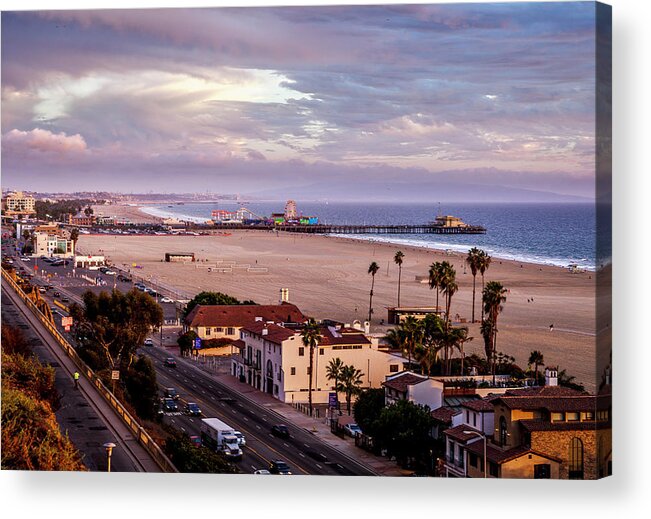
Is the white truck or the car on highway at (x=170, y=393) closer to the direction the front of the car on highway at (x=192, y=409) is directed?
the white truck

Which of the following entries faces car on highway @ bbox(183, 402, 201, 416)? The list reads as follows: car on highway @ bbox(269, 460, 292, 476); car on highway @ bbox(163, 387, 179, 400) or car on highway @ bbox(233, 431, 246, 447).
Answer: car on highway @ bbox(163, 387, 179, 400)

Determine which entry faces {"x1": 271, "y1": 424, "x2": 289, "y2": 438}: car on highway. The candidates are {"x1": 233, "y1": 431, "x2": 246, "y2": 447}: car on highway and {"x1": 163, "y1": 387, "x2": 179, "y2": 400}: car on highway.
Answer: {"x1": 163, "y1": 387, "x2": 179, "y2": 400}: car on highway

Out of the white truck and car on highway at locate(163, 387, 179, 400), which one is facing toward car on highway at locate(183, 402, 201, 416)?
car on highway at locate(163, 387, 179, 400)

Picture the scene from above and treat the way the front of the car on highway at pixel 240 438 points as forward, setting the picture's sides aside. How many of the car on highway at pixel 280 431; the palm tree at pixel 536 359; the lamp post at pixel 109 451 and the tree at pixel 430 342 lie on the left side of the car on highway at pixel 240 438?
3

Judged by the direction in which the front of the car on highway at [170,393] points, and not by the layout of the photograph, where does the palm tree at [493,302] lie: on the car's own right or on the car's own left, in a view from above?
on the car's own left

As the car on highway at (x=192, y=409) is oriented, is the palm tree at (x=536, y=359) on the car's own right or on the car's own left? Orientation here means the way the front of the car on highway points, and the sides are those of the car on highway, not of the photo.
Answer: on the car's own left

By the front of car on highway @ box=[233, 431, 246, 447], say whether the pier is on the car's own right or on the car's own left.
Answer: on the car's own left

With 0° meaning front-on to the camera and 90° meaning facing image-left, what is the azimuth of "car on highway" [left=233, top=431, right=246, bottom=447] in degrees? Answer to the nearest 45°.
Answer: approximately 315°

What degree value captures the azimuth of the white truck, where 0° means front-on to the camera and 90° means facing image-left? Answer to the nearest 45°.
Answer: approximately 315°

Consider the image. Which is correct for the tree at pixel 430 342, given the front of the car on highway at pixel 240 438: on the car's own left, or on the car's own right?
on the car's own left

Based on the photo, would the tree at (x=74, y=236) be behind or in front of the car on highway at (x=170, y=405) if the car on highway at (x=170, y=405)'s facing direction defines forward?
behind

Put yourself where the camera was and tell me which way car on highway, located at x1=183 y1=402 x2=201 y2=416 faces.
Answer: facing the viewer and to the right of the viewer
